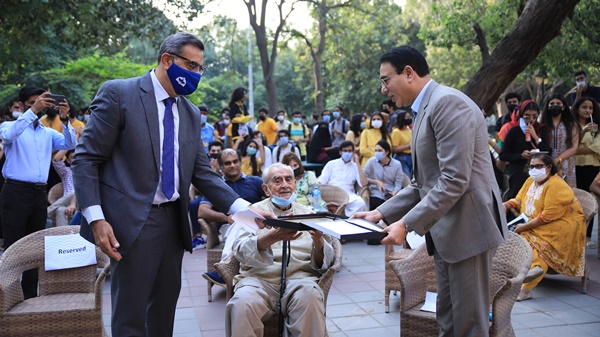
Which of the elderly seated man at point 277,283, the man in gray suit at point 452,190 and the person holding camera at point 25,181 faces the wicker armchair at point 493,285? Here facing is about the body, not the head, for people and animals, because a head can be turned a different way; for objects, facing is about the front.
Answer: the person holding camera

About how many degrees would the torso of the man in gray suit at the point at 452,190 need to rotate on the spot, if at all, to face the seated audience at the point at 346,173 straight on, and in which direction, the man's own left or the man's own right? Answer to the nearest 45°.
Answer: approximately 90° to the man's own right

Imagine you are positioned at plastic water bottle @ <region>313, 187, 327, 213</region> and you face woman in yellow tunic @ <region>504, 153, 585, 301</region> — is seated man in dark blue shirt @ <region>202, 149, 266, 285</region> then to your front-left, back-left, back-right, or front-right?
back-right

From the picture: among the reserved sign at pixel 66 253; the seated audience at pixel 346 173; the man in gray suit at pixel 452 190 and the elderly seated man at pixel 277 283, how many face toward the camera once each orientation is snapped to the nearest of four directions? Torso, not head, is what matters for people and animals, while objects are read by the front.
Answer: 3

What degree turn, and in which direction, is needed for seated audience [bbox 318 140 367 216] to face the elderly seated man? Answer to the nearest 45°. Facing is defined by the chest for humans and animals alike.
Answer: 0° — they already face them

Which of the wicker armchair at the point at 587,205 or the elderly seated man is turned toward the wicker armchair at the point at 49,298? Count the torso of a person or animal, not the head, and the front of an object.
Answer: the wicker armchair at the point at 587,205

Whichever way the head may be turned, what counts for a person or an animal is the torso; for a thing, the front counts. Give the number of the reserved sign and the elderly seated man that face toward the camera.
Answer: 2

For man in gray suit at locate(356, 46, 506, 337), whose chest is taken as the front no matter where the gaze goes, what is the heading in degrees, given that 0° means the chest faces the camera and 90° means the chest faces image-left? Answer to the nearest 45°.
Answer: approximately 90°

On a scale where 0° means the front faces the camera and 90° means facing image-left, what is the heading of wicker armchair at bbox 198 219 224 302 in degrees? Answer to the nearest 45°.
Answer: approximately 315°

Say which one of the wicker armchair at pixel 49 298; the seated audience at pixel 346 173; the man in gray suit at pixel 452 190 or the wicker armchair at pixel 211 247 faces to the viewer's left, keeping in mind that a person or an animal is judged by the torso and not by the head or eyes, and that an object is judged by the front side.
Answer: the man in gray suit

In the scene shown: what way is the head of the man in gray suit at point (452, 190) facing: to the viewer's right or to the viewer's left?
to the viewer's left

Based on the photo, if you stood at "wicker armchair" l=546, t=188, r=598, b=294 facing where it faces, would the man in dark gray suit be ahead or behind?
ahead

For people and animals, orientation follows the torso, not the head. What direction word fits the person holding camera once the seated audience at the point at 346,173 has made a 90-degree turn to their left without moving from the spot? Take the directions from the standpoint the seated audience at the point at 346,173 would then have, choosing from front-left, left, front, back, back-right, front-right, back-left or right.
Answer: back-right

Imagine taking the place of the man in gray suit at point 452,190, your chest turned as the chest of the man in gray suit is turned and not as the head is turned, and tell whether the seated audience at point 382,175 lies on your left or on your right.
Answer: on your right

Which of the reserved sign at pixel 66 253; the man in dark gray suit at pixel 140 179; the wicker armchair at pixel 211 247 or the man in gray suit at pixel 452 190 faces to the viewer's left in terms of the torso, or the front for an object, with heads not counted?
the man in gray suit

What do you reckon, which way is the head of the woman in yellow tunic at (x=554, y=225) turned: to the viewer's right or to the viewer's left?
to the viewer's left

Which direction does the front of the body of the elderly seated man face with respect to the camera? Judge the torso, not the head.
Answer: toward the camera

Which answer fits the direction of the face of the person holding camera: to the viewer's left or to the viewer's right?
to the viewer's right
